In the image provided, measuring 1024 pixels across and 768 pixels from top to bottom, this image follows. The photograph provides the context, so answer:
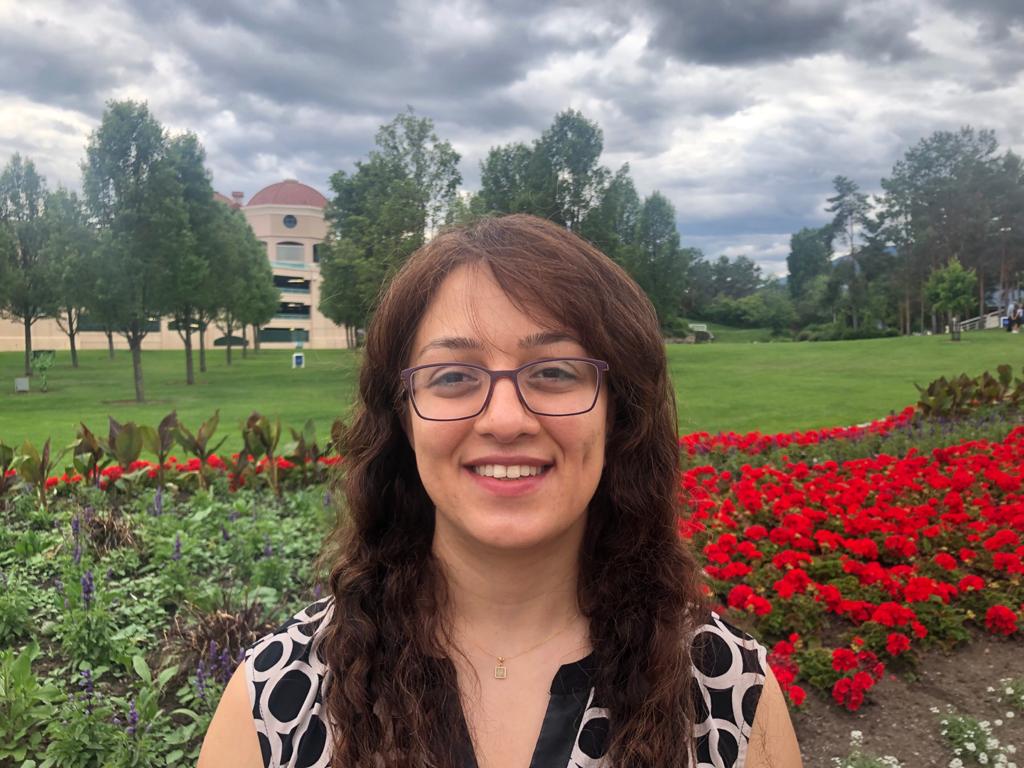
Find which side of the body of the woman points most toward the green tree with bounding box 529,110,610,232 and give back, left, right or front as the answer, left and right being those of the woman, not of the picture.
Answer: back

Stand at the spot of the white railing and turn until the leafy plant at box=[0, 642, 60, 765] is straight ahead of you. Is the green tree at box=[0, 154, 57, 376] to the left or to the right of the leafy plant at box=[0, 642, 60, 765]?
right

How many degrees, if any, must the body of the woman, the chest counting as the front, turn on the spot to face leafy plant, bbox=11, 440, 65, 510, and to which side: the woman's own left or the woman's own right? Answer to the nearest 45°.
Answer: approximately 135° to the woman's own right

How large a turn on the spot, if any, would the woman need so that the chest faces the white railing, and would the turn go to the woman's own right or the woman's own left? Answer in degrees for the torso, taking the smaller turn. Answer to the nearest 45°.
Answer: approximately 135° to the woman's own left

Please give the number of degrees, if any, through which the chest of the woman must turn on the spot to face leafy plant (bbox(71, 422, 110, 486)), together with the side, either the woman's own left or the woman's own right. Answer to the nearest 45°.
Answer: approximately 135° to the woman's own right

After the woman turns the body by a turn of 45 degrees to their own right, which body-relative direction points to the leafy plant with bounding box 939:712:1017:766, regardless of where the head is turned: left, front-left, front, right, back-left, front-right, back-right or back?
back

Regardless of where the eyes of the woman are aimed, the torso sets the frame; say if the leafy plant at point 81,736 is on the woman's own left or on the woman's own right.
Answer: on the woman's own right

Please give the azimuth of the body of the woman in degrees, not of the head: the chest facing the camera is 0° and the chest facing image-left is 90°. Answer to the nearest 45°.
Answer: approximately 0°

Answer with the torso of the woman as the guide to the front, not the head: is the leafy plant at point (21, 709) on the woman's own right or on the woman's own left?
on the woman's own right

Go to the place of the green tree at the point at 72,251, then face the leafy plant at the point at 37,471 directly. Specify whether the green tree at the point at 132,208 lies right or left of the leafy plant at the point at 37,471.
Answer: left

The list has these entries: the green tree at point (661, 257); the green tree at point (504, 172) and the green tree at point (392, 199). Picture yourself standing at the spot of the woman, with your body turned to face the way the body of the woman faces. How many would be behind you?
3

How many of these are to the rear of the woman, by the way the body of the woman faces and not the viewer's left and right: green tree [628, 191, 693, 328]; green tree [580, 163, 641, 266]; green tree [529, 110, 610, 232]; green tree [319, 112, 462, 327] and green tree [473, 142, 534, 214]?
5

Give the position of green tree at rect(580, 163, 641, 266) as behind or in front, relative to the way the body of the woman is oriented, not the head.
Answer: behind

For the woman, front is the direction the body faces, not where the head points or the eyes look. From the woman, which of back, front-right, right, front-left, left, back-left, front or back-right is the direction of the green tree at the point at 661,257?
back

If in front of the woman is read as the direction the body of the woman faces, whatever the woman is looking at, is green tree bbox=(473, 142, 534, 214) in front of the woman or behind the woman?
behind

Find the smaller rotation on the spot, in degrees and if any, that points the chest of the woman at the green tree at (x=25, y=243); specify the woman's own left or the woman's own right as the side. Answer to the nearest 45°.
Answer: approximately 135° to the woman's own right
